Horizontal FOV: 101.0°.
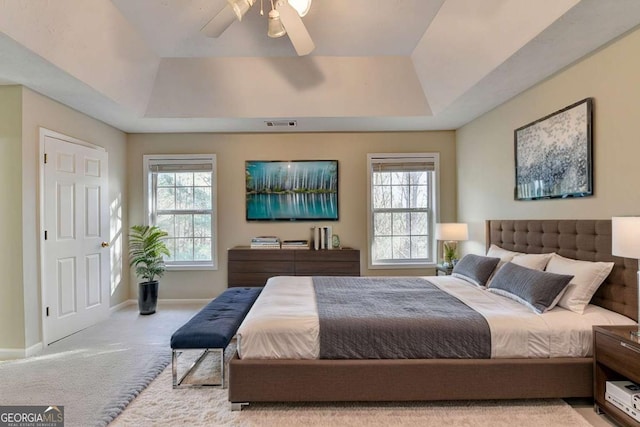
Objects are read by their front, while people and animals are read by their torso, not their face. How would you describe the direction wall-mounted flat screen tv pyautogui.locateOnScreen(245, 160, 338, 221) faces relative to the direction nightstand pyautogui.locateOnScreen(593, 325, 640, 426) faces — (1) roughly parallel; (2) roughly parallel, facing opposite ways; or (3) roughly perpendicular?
roughly perpendicular

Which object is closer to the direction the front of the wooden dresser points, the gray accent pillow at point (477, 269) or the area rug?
the area rug

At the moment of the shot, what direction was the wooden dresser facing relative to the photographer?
facing the viewer

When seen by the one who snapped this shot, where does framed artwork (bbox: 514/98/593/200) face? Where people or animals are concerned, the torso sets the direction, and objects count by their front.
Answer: facing the viewer and to the left of the viewer

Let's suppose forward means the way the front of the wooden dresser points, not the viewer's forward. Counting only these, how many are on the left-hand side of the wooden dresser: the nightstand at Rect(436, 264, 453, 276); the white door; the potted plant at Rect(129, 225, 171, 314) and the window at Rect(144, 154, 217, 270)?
1

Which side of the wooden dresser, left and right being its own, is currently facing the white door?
right

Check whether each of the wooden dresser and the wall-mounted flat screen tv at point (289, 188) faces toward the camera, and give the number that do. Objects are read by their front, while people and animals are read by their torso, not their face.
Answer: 2

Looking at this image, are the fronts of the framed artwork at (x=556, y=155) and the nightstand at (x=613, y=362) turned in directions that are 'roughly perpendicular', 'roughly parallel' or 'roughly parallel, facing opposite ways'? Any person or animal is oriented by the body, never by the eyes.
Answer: roughly parallel

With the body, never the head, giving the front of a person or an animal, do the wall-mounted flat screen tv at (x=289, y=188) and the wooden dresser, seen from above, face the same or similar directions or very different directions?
same or similar directions

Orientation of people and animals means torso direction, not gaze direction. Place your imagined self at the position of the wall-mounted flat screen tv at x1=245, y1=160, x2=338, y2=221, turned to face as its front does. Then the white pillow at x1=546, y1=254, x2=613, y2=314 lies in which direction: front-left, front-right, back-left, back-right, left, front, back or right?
front-left

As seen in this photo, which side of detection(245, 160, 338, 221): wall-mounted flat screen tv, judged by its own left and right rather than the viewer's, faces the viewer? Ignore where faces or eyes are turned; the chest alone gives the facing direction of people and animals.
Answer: front

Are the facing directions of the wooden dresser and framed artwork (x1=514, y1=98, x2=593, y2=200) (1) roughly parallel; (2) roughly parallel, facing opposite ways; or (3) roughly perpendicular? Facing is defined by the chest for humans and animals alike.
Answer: roughly perpendicular

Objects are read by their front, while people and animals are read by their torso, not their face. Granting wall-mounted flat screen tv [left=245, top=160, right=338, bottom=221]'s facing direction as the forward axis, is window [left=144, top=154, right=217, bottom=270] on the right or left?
on its right

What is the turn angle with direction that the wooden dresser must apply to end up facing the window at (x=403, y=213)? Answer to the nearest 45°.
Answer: approximately 90° to its left
